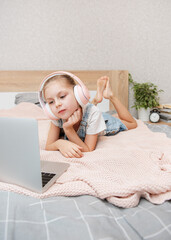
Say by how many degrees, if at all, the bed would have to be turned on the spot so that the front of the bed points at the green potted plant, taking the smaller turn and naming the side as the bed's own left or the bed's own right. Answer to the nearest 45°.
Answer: approximately 180°

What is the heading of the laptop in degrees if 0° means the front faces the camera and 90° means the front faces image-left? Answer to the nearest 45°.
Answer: approximately 225°

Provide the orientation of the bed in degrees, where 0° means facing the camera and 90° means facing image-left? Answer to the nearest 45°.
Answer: approximately 0°
